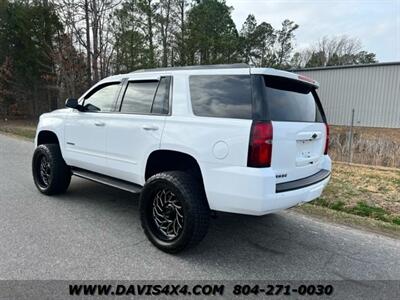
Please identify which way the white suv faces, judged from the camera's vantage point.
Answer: facing away from the viewer and to the left of the viewer

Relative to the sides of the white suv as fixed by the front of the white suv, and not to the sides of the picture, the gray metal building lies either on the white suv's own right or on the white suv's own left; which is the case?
on the white suv's own right
